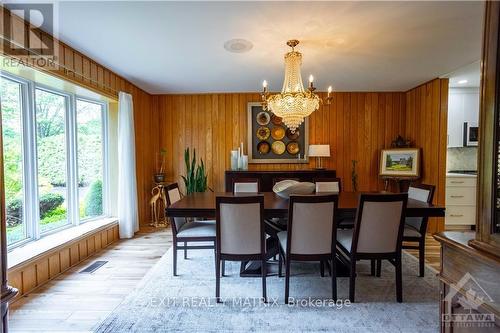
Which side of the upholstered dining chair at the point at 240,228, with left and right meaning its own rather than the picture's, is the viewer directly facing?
back

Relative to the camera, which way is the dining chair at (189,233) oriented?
to the viewer's right

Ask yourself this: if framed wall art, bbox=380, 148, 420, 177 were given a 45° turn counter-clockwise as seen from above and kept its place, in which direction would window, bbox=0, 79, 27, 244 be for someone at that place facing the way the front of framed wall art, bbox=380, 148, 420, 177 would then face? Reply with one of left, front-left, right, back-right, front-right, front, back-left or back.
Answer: right

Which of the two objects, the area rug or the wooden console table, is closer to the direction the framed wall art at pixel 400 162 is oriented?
the area rug

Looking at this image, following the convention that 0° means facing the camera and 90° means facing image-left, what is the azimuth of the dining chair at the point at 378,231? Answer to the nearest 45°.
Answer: approximately 135°

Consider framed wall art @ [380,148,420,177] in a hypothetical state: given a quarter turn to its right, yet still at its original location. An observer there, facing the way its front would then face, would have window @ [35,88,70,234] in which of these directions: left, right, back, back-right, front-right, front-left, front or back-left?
front-left

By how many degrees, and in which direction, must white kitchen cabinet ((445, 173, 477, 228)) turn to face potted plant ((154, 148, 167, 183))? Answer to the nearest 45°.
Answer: approximately 45° to its right

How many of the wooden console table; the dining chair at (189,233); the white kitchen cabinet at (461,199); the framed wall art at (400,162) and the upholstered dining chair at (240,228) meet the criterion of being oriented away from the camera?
1

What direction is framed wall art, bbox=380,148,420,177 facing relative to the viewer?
toward the camera

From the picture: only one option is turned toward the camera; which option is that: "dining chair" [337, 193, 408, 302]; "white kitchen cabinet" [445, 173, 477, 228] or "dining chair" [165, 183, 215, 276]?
the white kitchen cabinet

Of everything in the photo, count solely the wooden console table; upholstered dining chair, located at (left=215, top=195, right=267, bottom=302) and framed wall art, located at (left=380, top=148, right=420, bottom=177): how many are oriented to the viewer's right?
0

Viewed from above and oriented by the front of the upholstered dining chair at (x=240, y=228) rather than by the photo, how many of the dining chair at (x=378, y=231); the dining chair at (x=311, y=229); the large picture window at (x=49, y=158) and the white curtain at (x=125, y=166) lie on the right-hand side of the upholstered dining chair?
2

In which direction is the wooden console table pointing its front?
toward the camera

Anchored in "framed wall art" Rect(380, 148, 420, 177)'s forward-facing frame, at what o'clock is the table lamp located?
The table lamp is roughly at 2 o'clock from the framed wall art.

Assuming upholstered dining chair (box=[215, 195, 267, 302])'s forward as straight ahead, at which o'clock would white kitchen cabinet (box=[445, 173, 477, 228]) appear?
The white kitchen cabinet is roughly at 2 o'clock from the upholstered dining chair.

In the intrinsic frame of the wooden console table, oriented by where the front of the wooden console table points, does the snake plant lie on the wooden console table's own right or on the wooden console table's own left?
on the wooden console table's own right
